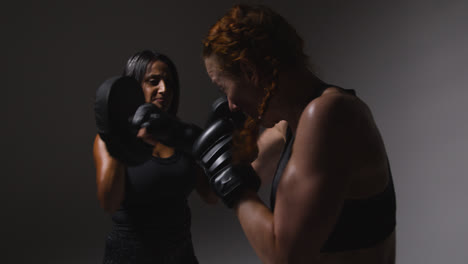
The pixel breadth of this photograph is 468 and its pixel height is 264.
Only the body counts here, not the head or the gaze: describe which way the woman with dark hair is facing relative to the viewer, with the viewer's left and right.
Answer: facing the viewer and to the right of the viewer

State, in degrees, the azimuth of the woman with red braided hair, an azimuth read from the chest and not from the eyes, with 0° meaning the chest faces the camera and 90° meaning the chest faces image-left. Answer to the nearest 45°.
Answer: approximately 90°

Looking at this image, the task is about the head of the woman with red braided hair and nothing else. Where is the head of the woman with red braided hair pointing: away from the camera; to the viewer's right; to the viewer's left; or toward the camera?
to the viewer's left

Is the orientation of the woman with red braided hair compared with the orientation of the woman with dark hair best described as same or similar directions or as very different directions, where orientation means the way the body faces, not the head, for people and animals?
very different directions

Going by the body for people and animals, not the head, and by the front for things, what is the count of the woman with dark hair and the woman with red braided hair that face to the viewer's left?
1

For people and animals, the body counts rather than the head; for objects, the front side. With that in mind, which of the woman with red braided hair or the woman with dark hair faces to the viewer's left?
the woman with red braided hair
